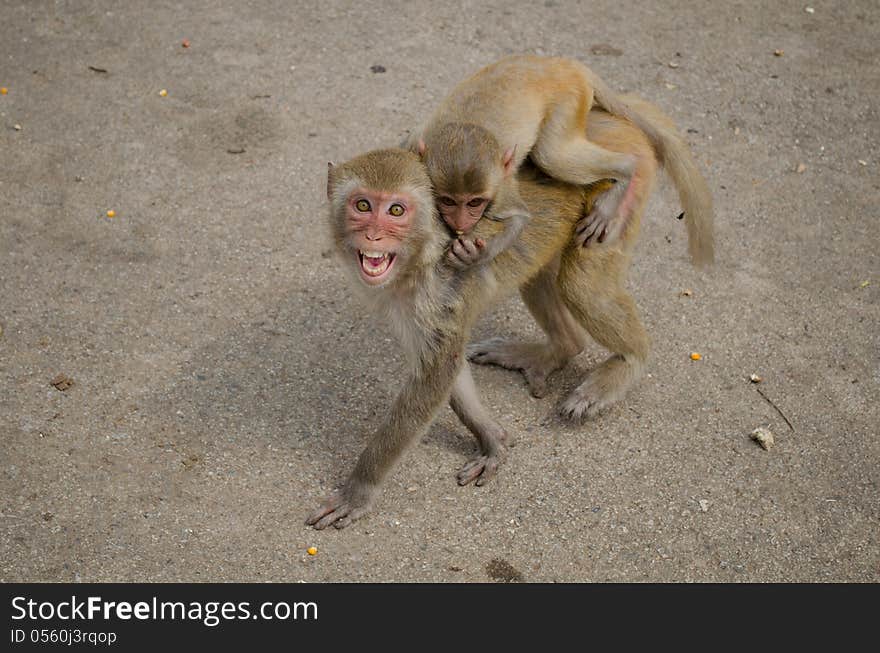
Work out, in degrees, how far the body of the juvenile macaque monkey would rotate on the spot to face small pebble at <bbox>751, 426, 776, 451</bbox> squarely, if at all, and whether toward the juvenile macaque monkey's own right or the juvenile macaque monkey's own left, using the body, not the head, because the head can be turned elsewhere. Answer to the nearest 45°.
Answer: approximately 135° to the juvenile macaque monkey's own left

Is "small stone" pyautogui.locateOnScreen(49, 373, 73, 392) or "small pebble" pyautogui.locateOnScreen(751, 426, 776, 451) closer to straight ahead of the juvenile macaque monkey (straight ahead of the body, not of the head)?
the small stone

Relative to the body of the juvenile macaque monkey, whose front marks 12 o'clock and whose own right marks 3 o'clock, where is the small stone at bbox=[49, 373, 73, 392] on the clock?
The small stone is roughly at 1 o'clock from the juvenile macaque monkey.

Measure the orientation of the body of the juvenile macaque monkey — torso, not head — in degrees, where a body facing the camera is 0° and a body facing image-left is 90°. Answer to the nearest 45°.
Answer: approximately 45°

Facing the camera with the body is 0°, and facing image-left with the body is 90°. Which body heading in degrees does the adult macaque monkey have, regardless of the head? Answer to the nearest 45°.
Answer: approximately 45°

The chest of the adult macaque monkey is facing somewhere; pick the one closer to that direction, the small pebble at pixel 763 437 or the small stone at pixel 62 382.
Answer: the small stone

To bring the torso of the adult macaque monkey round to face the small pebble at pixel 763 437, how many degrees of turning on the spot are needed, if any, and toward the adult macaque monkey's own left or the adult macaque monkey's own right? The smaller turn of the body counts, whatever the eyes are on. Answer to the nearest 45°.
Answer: approximately 135° to the adult macaque monkey's own left
